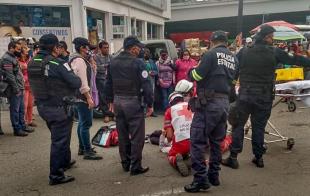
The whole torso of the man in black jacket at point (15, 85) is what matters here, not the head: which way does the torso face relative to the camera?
to the viewer's right

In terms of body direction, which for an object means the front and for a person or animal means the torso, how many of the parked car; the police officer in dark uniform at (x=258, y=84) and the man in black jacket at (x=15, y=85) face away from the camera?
1

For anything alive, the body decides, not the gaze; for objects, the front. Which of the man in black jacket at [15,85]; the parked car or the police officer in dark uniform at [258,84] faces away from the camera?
the police officer in dark uniform

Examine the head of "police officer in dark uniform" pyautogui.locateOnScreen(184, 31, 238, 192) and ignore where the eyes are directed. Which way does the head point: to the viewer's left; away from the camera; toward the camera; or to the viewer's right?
away from the camera

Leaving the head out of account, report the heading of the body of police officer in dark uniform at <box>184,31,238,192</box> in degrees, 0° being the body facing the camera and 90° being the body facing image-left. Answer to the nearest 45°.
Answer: approximately 135°

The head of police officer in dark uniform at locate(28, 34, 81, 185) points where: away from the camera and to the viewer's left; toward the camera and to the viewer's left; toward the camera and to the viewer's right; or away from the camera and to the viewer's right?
away from the camera and to the viewer's right

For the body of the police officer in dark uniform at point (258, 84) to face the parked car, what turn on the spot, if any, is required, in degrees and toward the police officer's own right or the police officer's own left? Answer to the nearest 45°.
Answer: approximately 45° to the police officer's own left

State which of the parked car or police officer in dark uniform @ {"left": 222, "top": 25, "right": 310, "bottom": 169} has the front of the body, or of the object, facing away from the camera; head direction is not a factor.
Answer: the police officer in dark uniform

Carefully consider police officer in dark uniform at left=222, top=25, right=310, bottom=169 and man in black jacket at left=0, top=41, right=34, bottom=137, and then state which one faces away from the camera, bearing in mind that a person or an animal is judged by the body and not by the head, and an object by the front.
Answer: the police officer in dark uniform

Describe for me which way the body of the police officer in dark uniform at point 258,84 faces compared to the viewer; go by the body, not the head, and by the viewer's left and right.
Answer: facing away from the viewer

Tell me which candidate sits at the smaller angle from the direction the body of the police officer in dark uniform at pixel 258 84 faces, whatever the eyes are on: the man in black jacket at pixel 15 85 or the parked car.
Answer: the parked car

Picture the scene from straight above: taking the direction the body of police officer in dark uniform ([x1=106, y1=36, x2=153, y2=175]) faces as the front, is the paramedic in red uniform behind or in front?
in front

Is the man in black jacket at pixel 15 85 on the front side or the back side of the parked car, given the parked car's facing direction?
on the front side

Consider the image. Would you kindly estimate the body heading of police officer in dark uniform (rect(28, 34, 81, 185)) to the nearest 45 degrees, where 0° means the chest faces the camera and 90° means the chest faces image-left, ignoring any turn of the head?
approximately 225°

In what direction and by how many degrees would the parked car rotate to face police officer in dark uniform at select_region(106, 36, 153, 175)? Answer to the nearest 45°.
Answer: approximately 45° to its left
